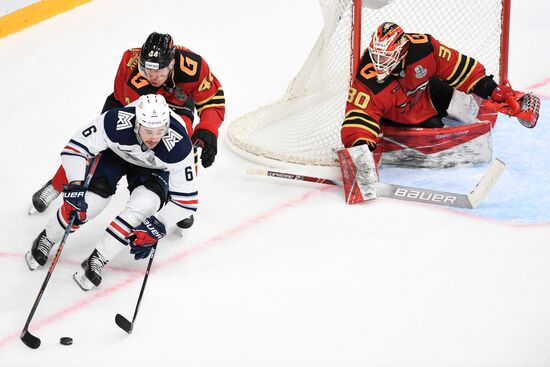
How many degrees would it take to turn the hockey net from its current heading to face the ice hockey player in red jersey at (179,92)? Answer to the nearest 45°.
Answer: approximately 90° to its right

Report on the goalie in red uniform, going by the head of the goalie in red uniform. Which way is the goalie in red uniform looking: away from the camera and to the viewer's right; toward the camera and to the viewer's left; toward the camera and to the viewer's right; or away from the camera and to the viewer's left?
toward the camera and to the viewer's left

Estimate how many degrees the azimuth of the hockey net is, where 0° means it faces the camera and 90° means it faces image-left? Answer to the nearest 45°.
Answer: approximately 315°

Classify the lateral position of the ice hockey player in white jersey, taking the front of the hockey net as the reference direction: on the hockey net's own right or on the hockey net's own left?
on the hockey net's own right

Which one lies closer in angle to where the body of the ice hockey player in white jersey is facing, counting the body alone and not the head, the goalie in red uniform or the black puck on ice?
the black puck on ice

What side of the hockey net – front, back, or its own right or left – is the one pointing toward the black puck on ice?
right
